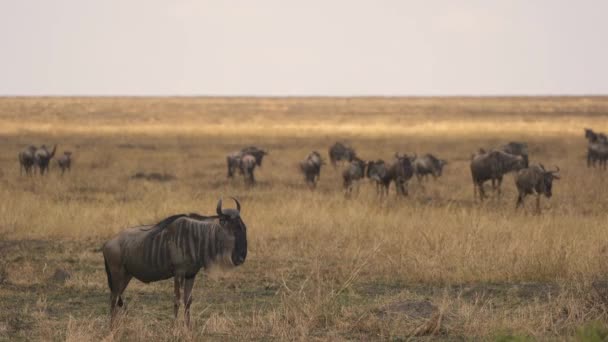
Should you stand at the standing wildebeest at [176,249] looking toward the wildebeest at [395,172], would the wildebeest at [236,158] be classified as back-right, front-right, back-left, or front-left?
front-left

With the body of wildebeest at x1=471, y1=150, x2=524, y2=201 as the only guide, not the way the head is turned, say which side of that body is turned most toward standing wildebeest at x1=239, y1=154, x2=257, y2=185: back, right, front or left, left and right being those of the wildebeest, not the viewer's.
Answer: back

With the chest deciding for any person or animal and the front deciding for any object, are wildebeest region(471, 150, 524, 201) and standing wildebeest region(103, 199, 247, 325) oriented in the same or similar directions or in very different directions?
same or similar directions

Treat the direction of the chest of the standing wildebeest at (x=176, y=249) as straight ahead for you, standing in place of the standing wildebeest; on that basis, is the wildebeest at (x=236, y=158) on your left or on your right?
on your left

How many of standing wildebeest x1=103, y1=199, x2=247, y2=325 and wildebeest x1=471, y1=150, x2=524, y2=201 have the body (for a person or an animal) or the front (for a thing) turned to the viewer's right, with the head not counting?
2

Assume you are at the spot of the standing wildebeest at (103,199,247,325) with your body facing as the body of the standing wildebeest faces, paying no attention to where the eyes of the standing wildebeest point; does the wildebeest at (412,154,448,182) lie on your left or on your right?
on your left

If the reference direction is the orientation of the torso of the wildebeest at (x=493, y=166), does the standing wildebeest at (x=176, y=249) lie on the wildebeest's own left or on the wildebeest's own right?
on the wildebeest's own right

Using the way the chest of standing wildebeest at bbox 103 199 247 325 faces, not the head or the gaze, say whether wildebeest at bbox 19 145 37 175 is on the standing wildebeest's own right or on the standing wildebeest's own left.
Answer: on the standing wildebeest's own left

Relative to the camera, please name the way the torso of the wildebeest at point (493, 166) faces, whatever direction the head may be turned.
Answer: to the viewer's right

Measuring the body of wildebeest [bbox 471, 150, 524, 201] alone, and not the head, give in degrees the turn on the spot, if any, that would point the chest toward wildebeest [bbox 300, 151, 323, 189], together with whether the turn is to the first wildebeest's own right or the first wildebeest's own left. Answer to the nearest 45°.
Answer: approximately 180°

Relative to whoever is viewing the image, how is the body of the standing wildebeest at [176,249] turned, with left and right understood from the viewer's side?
facing to the right of the viewer
